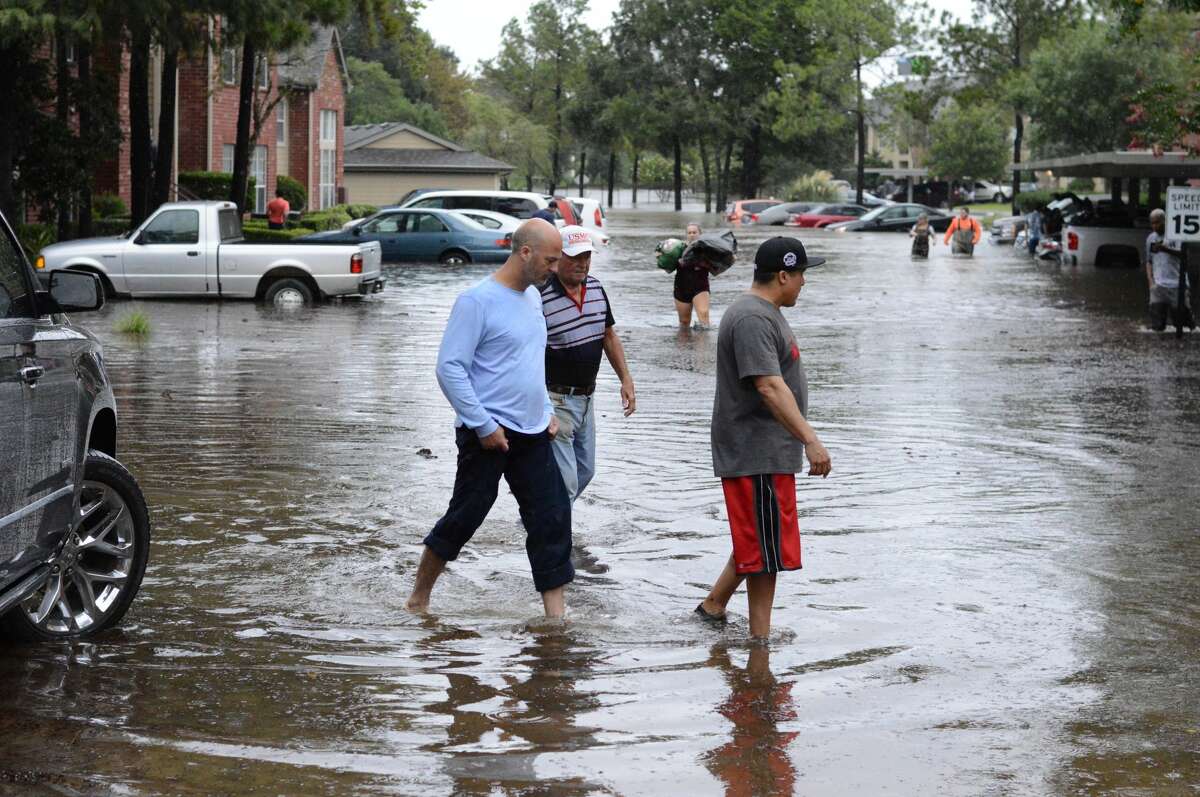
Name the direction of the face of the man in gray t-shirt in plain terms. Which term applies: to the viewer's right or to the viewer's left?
to the viewer's right

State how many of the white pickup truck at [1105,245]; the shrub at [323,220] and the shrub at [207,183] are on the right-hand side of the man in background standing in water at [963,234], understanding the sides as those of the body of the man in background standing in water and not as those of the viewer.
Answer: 2

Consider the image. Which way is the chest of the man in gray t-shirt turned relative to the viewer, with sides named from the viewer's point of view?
facing to the right of the viewer

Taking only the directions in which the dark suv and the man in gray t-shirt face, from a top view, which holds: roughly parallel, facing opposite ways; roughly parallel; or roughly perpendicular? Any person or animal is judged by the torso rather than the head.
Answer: roughly perpendicular

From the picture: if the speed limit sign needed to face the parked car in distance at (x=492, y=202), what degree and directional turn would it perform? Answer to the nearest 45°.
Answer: approximately 135° to its right

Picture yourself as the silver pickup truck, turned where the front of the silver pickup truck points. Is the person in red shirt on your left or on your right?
on your right

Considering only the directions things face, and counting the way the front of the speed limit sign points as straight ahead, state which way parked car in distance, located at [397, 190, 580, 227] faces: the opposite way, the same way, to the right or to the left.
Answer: to the right

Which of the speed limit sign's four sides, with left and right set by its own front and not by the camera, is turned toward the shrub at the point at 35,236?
right

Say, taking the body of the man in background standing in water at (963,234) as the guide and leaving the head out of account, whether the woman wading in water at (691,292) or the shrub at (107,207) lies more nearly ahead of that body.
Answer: the woman wading in water

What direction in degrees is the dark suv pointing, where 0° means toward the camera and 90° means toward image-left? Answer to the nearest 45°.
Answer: approximately 225°

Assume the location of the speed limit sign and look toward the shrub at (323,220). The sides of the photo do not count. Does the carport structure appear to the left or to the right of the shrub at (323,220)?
right

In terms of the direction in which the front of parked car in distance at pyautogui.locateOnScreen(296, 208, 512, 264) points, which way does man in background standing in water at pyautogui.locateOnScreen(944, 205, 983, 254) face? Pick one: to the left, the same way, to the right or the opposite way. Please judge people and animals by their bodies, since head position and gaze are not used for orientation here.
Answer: to the left

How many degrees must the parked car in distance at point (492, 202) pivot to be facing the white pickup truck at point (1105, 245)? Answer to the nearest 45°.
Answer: approximately 180°

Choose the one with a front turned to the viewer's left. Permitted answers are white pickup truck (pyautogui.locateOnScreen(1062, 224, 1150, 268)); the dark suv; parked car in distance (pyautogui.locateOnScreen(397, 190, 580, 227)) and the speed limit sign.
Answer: the parked car in distance
